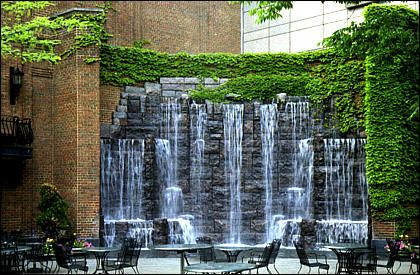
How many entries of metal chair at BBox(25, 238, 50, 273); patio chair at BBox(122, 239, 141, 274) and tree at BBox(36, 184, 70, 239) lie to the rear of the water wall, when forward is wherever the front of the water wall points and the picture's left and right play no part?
0

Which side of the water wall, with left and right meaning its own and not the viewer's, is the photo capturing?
front

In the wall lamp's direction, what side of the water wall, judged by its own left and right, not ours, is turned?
right

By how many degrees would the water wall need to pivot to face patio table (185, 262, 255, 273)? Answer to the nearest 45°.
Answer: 0° — it already faces it

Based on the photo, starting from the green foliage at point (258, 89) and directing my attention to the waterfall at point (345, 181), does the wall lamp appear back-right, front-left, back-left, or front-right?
back-right

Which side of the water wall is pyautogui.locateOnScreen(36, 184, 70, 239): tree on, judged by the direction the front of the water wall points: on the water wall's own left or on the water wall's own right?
on the water wall's own right

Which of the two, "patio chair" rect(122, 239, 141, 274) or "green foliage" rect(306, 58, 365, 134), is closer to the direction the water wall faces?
the patio chair

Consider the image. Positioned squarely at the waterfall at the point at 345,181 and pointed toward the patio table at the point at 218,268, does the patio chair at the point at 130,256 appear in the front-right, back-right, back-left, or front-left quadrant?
front-right

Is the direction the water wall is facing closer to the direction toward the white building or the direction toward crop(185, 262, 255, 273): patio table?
the patio table

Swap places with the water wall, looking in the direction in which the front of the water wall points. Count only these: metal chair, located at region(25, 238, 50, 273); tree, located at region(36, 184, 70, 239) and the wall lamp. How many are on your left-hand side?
0

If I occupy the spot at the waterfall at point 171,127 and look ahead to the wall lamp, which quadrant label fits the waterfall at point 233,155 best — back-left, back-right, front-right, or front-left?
back-left

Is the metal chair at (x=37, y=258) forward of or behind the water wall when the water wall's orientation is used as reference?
forward

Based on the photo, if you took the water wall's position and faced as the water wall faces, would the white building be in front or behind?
behind
